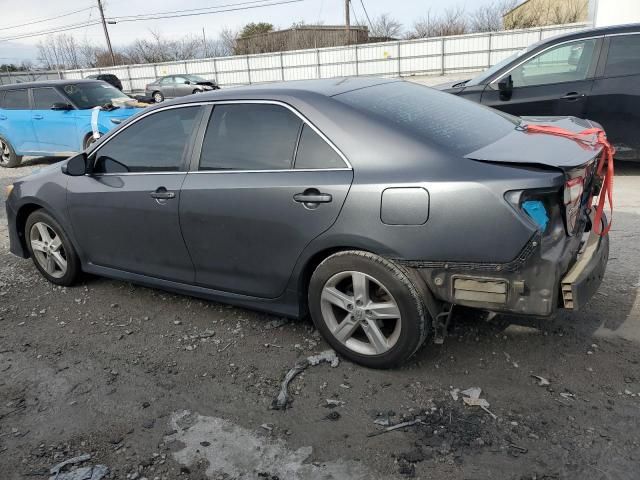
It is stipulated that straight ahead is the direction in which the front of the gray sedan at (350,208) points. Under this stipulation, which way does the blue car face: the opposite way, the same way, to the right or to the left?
the opposite way

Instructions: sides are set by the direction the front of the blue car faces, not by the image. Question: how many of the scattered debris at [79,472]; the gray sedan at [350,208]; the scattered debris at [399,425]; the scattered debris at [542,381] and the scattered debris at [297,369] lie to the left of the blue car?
0

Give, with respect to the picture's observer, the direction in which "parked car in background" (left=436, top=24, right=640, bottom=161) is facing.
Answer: facing to the left of the viewer

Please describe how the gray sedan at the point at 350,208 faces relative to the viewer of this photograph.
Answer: facing away from the viewer and to the left of the viewer

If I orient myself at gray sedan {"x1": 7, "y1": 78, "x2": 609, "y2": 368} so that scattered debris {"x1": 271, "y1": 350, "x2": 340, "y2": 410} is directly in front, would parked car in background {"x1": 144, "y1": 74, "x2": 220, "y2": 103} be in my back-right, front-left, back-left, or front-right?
back-right

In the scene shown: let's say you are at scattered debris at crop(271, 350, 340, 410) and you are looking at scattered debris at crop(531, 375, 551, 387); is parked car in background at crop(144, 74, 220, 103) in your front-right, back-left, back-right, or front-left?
back-left

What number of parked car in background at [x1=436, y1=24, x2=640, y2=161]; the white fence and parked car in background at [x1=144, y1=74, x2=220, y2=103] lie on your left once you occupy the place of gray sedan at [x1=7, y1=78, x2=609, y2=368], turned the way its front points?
0

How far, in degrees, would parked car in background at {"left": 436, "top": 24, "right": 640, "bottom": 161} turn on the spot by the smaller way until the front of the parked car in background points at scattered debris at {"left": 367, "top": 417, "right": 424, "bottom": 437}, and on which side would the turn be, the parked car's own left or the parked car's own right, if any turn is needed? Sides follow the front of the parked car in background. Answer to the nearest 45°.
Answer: approximately 90° to the parked car's own left

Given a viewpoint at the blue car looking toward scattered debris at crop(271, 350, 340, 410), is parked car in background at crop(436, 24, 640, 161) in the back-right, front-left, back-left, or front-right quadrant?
front-left

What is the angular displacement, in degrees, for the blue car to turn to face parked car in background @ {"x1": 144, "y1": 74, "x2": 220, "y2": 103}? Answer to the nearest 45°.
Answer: approximately 135° to its left

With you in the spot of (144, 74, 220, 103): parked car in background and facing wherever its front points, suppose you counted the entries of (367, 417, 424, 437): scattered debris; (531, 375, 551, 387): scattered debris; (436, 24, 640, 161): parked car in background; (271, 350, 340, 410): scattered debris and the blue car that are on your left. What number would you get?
0

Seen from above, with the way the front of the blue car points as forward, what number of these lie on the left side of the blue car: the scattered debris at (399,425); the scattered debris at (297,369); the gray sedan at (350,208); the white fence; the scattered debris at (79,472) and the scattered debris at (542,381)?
1

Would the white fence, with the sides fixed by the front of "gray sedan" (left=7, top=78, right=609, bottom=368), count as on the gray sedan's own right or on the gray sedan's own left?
on the gray sedan's own right

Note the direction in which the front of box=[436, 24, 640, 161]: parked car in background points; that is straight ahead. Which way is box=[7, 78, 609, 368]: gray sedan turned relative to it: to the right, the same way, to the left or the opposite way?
the same way

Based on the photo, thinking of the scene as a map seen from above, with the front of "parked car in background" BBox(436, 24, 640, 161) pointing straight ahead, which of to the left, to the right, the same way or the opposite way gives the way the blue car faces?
the opposite way

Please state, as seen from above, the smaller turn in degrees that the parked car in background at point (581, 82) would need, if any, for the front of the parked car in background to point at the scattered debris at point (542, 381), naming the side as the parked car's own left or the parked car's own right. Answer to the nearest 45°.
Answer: approximately 90° to the parked car's own left

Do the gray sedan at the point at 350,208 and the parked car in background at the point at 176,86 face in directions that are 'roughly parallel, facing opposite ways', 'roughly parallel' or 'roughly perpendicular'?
roughly parallel, facing opposite ways

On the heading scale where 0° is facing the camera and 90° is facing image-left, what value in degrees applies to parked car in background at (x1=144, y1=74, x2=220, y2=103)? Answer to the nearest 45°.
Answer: approximately 315°

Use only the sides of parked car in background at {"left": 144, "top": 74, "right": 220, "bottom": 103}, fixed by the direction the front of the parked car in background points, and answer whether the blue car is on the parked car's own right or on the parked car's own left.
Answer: on the parked car's own right

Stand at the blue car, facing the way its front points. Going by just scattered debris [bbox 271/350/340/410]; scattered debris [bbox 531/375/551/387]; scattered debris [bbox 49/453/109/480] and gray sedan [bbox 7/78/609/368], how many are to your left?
0
